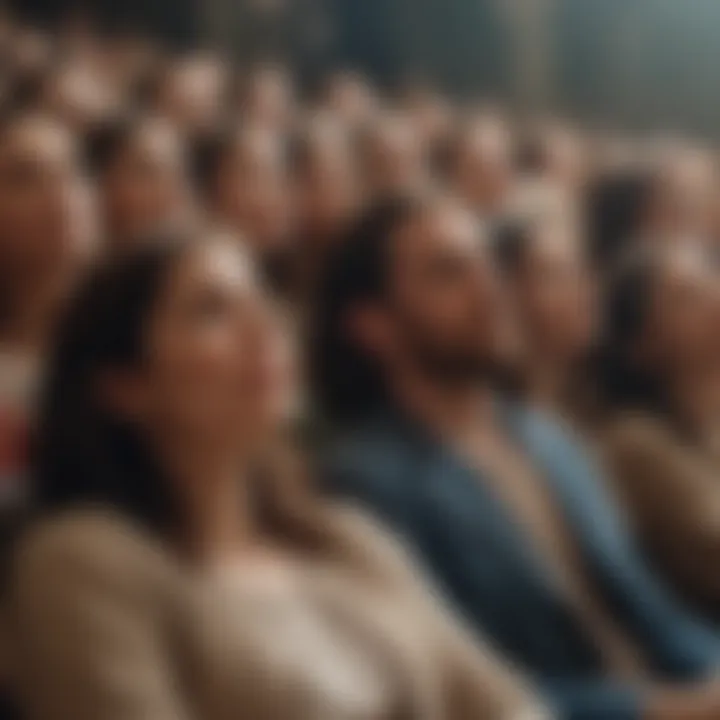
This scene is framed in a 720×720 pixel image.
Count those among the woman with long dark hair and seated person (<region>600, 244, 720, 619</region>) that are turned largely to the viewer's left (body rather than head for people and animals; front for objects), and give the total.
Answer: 0

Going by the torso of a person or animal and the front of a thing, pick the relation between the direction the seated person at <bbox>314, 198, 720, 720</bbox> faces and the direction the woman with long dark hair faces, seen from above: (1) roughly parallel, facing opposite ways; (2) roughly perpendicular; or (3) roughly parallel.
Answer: roughly parallel

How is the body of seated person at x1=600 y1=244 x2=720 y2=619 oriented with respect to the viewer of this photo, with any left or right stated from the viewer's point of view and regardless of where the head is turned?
facing the viewer and to the right of the viewer

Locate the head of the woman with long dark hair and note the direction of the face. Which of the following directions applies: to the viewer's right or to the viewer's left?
to the viewer's right

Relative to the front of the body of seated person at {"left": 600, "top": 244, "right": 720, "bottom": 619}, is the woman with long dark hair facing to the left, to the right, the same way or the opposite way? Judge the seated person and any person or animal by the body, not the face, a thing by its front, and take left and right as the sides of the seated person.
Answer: the same way

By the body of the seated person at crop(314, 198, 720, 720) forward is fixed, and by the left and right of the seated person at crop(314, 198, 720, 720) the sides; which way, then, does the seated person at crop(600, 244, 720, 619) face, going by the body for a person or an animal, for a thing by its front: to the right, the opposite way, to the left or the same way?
the same way
